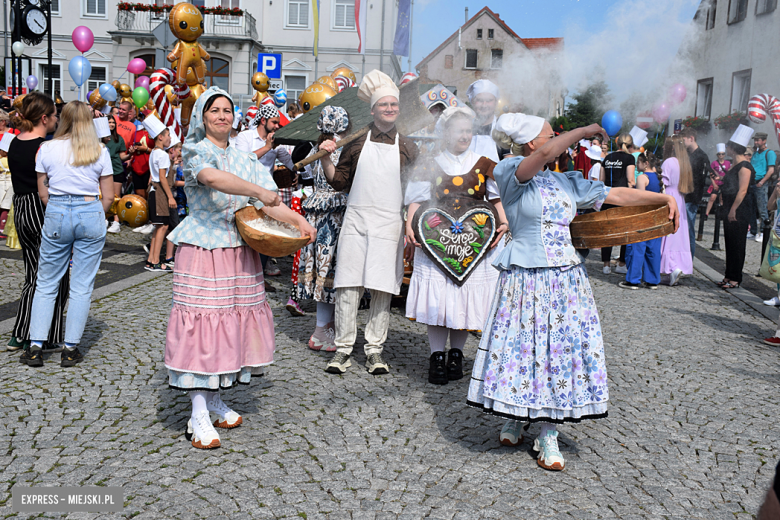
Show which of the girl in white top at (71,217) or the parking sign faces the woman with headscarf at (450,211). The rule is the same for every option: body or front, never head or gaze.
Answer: the parking sign

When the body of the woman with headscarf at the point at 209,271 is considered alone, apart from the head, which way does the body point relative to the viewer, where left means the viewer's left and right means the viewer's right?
facing the viewer and to the right of the viewer

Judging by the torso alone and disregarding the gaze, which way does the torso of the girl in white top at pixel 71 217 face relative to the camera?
away from the camera

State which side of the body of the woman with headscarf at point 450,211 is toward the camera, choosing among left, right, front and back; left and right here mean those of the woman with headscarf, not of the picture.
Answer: front

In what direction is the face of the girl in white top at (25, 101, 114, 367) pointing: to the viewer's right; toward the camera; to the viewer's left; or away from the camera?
away from the camera
